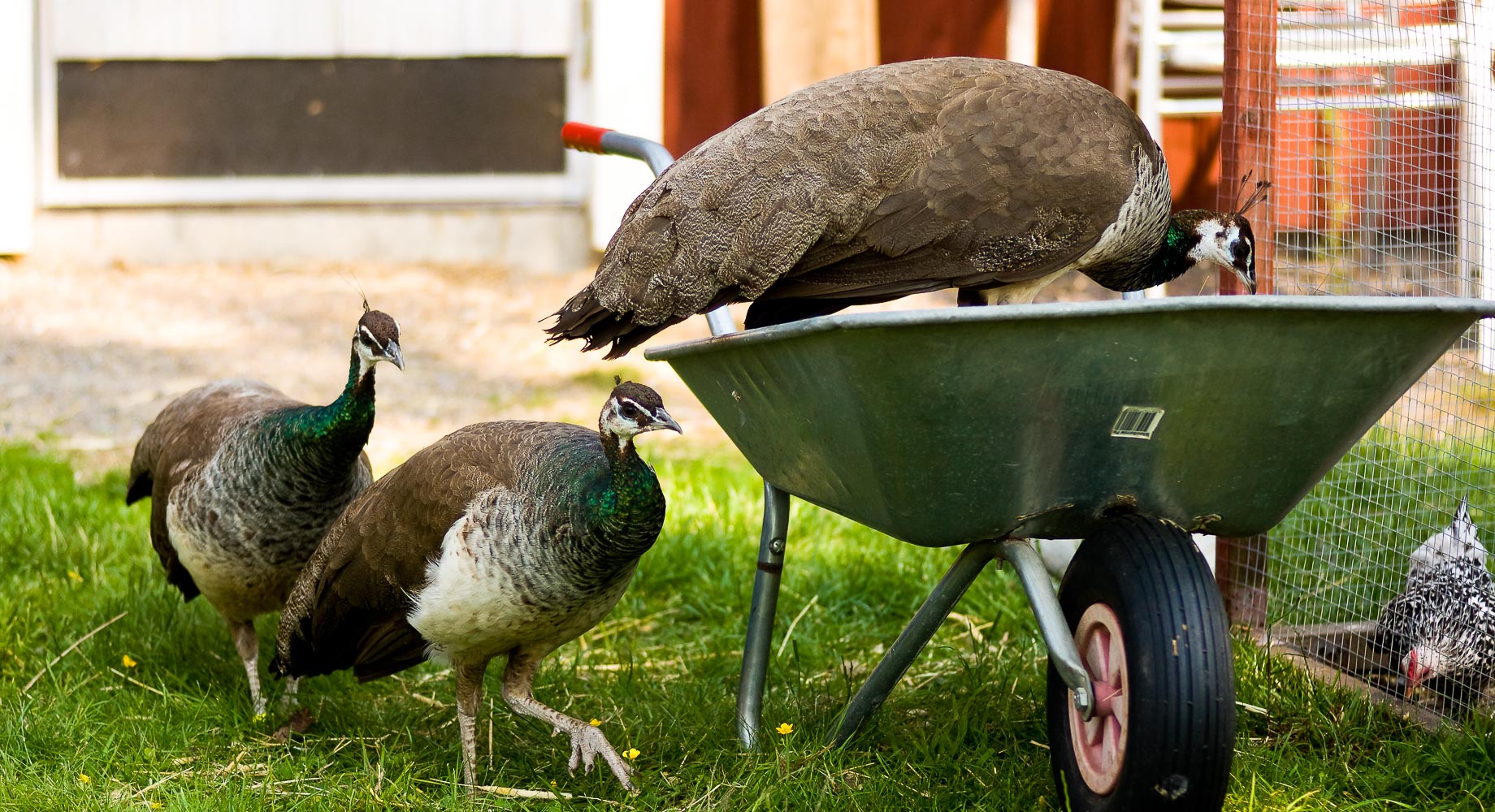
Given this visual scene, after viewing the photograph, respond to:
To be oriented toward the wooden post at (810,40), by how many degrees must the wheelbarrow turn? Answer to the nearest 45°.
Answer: approximately 135° to its left

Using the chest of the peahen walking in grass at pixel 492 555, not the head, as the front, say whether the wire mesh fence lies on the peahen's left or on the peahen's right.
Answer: on the peahen's left

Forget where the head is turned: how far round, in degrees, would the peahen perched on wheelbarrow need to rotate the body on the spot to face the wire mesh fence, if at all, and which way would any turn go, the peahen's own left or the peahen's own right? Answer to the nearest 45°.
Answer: approximately 45° to the peahen's own left

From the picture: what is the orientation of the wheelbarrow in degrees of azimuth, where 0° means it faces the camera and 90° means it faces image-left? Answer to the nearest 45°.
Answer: approximately 315°

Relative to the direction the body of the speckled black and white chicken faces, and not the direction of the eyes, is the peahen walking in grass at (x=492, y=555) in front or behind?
in front

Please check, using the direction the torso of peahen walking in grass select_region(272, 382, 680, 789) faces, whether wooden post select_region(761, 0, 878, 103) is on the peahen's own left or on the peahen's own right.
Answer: on the peahen's own left

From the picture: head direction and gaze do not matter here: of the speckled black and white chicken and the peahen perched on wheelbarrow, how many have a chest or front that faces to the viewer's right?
1
